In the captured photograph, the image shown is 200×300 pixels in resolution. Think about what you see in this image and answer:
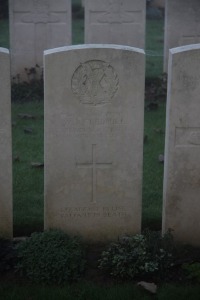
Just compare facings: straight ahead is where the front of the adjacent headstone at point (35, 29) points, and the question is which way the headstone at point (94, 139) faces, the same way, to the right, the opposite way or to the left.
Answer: the same way

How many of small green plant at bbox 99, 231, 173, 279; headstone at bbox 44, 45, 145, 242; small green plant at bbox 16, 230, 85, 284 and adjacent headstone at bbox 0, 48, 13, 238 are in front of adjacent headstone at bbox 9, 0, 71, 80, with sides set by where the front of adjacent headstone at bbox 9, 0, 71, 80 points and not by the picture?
4

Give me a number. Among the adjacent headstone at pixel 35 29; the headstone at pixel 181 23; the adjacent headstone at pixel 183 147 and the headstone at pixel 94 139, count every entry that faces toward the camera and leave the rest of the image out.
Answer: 4

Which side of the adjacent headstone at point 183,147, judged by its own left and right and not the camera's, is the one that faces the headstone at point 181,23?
back

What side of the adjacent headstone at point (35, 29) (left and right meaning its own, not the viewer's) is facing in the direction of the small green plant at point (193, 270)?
front

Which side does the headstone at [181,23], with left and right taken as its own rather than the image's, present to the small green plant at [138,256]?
front

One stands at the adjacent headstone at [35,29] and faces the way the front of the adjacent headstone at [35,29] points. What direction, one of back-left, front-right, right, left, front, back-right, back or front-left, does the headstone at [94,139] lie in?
front

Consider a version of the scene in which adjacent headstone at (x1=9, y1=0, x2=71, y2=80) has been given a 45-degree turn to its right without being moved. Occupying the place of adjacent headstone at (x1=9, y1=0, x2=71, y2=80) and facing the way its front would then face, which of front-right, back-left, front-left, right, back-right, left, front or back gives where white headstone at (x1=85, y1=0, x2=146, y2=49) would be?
back-left

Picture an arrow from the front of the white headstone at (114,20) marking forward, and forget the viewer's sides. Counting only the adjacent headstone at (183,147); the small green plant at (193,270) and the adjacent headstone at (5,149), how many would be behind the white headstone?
0

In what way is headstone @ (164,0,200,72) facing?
toward the camera

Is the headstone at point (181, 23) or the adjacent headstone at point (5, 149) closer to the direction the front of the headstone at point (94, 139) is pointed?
the adjacent headstone

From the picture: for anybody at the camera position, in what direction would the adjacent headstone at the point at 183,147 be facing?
facing the viewer

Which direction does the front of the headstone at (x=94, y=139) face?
toward the camera

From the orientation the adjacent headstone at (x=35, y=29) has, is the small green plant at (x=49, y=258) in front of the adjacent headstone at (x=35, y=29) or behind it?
in front

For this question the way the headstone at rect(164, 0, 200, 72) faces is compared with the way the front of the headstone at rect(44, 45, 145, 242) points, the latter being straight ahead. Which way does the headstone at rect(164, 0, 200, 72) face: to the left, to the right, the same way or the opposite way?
the same way

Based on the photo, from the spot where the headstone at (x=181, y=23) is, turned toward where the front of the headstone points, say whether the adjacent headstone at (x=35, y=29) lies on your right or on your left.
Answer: on your right

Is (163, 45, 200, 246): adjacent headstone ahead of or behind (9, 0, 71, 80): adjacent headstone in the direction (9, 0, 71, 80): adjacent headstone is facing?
ahead

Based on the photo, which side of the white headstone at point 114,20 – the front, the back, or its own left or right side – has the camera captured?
front

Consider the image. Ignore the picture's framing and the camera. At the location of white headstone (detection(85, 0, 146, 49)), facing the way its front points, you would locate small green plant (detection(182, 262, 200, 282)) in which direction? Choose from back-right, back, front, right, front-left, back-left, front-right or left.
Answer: front
